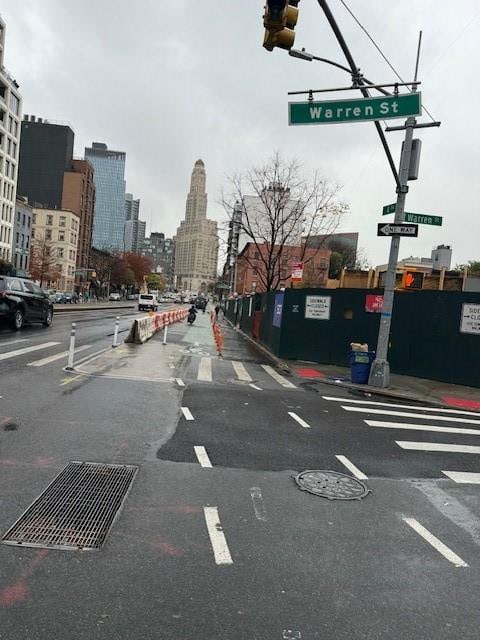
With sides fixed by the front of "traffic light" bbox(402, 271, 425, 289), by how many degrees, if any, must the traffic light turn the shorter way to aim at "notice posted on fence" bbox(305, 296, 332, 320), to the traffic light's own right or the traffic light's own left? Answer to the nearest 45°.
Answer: approximately 135° to the traffic light's own right

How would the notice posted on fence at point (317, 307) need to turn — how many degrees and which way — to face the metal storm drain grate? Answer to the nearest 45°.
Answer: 0° — it already faces it
